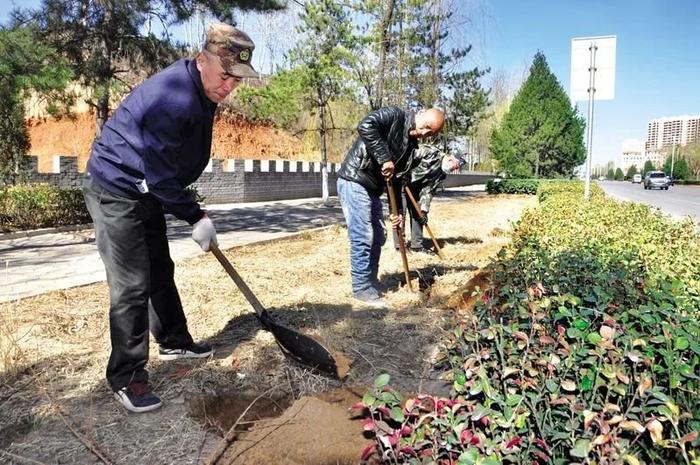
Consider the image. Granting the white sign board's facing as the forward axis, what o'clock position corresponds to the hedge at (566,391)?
The hedge is roughly at 6 o'clock from the white sign board.

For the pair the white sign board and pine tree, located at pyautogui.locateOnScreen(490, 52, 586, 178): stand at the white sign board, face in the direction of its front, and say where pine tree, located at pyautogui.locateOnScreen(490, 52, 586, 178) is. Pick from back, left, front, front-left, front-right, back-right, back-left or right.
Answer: front

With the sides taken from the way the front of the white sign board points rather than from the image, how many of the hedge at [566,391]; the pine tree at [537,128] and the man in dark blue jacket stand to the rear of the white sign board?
2

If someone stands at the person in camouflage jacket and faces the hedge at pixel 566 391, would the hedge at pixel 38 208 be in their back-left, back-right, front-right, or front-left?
back-right

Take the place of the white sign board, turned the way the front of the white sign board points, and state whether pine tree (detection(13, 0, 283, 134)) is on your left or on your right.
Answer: on your left

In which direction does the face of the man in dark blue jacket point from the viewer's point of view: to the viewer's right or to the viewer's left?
to the viewer's right

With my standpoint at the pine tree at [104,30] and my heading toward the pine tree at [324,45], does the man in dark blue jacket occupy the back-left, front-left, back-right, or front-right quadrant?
back-right

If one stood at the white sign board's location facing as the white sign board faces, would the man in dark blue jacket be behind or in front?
behind

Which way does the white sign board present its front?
away from the camera

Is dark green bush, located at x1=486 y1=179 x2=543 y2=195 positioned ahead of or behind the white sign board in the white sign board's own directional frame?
ahead

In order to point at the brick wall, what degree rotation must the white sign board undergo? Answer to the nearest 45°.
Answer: approximately 45° to its left
